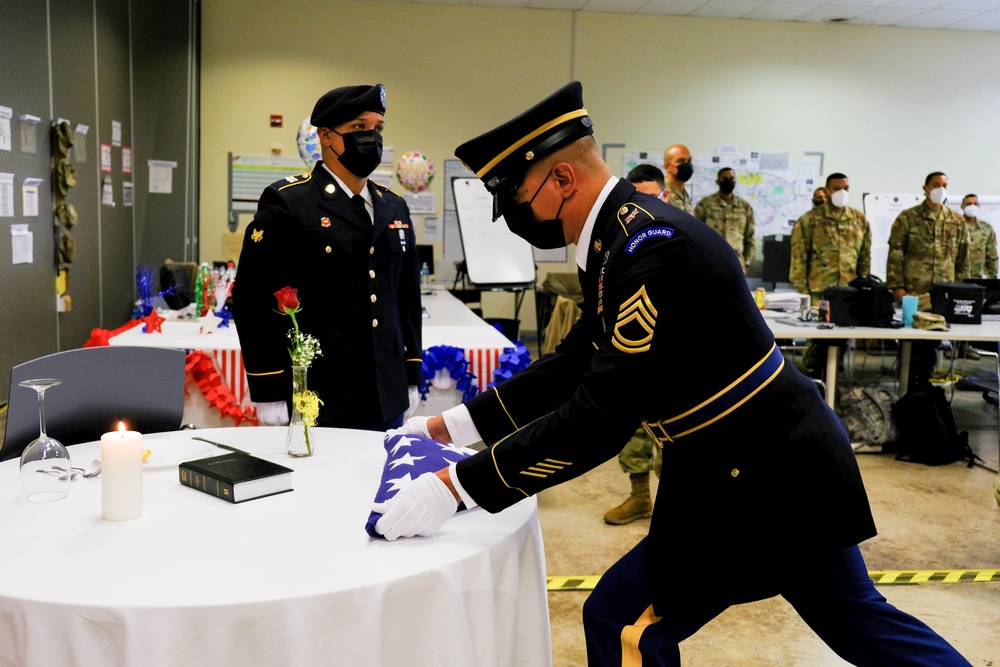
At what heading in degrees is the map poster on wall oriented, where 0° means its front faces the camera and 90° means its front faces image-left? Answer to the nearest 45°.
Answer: approximately 0°

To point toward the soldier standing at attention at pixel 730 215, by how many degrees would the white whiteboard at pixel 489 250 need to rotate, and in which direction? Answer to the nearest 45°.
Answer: approximately 135° to its left

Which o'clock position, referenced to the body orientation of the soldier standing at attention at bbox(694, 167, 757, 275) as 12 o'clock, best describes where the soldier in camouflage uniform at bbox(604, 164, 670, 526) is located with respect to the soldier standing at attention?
The soldier in camouflage uniform is roughly at 12 o'clock from the soldier standing at attention.

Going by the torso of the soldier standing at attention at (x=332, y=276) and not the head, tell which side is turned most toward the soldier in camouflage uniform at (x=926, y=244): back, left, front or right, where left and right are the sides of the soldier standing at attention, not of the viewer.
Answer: left

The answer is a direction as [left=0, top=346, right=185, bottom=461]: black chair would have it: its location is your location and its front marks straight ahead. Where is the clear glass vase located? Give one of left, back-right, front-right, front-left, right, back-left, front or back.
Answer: front-left

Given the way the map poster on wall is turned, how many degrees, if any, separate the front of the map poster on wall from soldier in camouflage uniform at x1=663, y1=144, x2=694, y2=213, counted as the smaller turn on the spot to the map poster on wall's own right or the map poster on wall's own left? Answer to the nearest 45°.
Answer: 0° — it already faces them

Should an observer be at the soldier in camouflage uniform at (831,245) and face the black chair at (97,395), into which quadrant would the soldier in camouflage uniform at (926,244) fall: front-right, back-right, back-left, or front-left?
back-left

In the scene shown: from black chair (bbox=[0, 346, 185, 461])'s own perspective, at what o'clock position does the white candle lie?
The white candle is roughly at 12 o'clock from the black chair.

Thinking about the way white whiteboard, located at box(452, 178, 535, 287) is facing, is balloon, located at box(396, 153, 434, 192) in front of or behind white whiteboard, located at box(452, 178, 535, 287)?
behind
